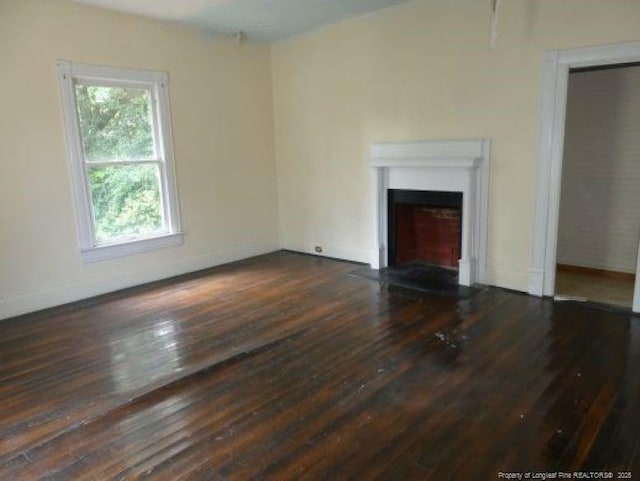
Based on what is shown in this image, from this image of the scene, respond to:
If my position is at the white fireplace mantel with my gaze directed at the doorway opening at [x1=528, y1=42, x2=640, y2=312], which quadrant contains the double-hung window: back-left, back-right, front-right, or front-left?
back-right

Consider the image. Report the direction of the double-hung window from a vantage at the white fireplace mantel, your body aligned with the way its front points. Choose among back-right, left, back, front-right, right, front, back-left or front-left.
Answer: front-right

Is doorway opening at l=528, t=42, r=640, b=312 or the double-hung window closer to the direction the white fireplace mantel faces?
the double-hung window

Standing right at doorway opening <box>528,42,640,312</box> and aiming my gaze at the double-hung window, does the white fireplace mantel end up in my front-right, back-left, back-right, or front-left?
front-right

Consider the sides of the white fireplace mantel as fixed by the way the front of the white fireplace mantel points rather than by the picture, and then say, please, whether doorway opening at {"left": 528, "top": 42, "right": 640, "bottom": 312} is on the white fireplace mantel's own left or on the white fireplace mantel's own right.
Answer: on the white fireplace mantel's own left
